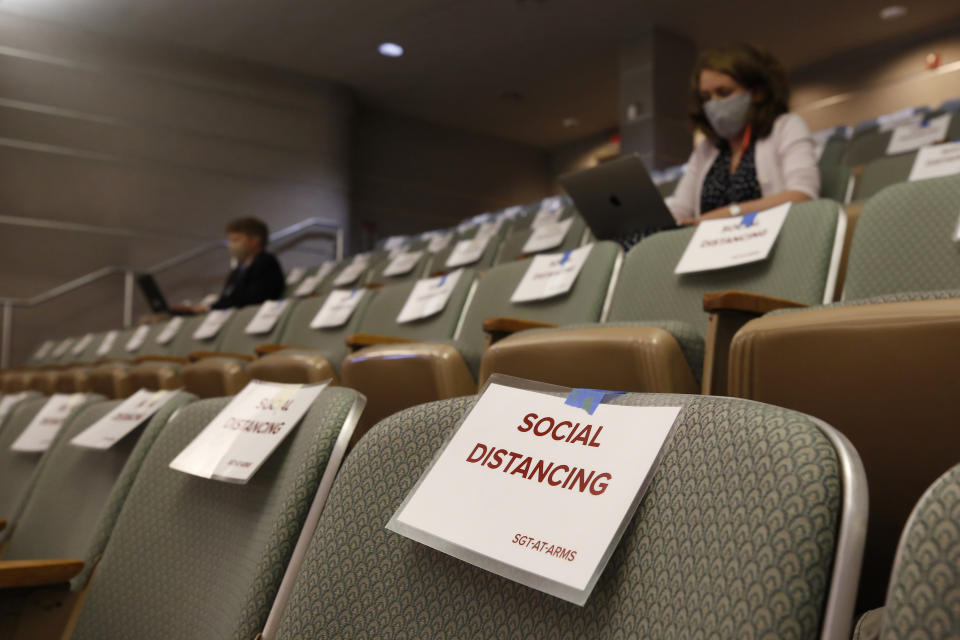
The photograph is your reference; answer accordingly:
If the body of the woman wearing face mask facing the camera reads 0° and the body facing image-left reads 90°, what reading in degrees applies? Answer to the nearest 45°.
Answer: approximately 45°

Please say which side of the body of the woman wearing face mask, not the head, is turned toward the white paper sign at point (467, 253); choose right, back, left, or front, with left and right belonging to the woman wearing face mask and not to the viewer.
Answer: right

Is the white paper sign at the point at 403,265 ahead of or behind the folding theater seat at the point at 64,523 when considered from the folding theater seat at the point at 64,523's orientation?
behind

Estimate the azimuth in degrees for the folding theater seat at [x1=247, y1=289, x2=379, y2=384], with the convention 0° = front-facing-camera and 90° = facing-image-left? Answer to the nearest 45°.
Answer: approximately 45°

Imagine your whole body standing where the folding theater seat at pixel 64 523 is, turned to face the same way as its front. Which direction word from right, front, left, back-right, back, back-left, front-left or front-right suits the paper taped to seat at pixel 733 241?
back-left

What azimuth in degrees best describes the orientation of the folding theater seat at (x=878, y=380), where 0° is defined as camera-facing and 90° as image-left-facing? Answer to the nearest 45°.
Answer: approximately 45°

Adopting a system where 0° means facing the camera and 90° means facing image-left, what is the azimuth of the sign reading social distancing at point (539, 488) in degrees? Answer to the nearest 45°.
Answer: approximately 45°

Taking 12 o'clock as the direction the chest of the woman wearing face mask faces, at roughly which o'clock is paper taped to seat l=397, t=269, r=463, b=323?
The paper taped to seat is roughly at 1 o'clock from the woman wearing face mask.
